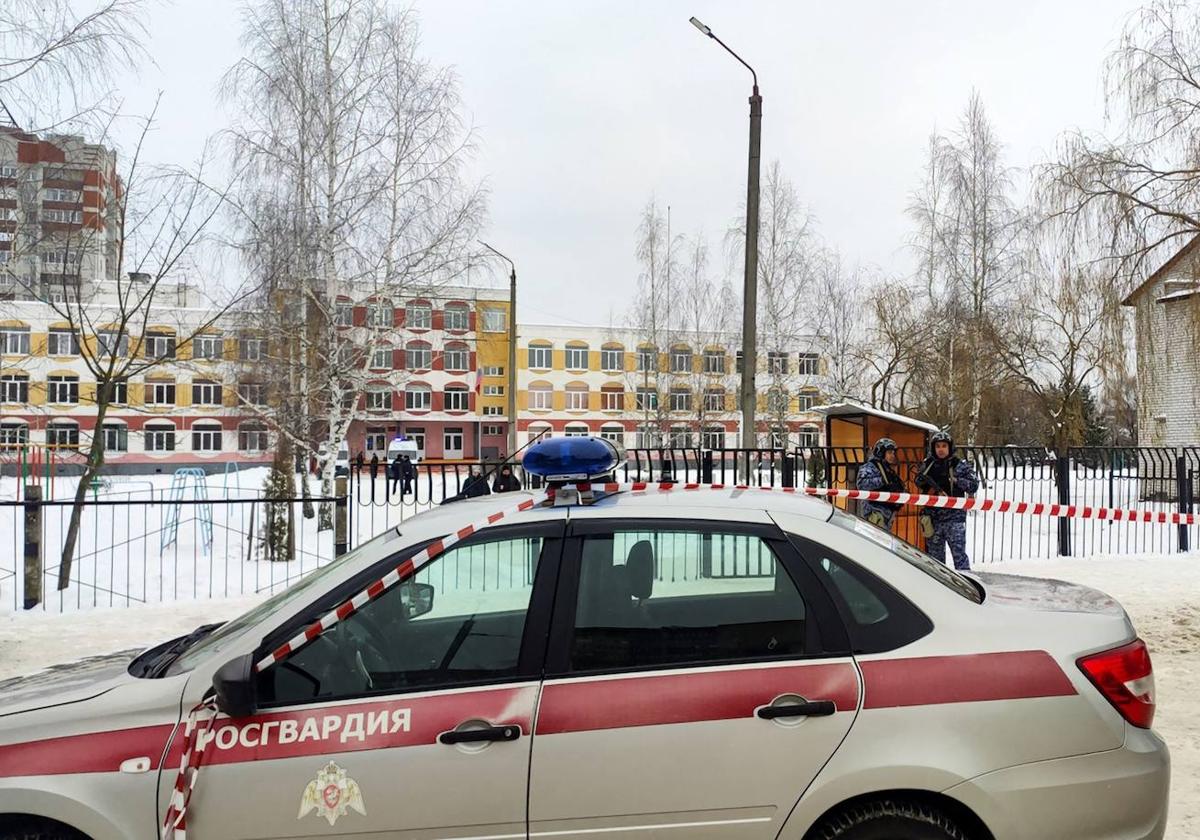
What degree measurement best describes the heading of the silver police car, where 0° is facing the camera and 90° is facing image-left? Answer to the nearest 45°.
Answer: approximately 90°

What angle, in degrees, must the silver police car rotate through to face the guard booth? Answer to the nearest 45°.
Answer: approximately 135° to its right

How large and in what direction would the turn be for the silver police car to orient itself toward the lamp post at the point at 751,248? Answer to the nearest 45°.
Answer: approximately 90° to its right

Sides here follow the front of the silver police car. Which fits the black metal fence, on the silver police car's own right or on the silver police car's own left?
on the silver police car's own right

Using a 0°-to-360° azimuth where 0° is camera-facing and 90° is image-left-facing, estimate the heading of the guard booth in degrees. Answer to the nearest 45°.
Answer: approximately 45°
